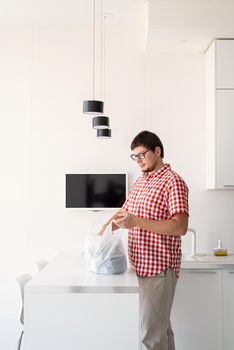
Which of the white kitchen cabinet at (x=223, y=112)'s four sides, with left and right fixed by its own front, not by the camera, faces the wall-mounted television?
right

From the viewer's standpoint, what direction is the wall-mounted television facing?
toward the camera

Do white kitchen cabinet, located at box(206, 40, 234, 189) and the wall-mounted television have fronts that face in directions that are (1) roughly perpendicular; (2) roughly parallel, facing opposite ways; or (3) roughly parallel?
roughly parallel

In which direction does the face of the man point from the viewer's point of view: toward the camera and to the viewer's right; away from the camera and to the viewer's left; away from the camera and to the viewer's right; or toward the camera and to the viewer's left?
toward the camera and to the viewer's left

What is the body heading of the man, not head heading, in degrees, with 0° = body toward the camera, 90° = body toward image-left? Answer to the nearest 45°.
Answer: approximately 45°

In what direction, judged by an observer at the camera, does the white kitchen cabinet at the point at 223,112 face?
facing the viewer

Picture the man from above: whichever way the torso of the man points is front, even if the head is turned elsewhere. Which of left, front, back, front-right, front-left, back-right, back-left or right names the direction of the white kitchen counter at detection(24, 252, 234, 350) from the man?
front

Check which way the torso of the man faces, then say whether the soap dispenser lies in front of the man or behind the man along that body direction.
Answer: behind

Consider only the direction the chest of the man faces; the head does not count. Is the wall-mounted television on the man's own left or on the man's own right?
on the man's own right

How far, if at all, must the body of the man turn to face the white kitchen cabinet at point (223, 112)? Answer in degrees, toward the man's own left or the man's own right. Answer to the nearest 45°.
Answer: approximately 180°

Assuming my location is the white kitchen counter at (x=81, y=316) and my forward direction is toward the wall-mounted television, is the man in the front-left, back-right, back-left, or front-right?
front-right

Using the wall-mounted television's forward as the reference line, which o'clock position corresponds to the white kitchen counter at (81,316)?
The white kitchen counter is roughly at 12 o'clock from the wall-mounted television.

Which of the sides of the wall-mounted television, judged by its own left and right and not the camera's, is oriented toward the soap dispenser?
left

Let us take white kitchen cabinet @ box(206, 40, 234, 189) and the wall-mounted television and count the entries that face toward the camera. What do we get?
2
